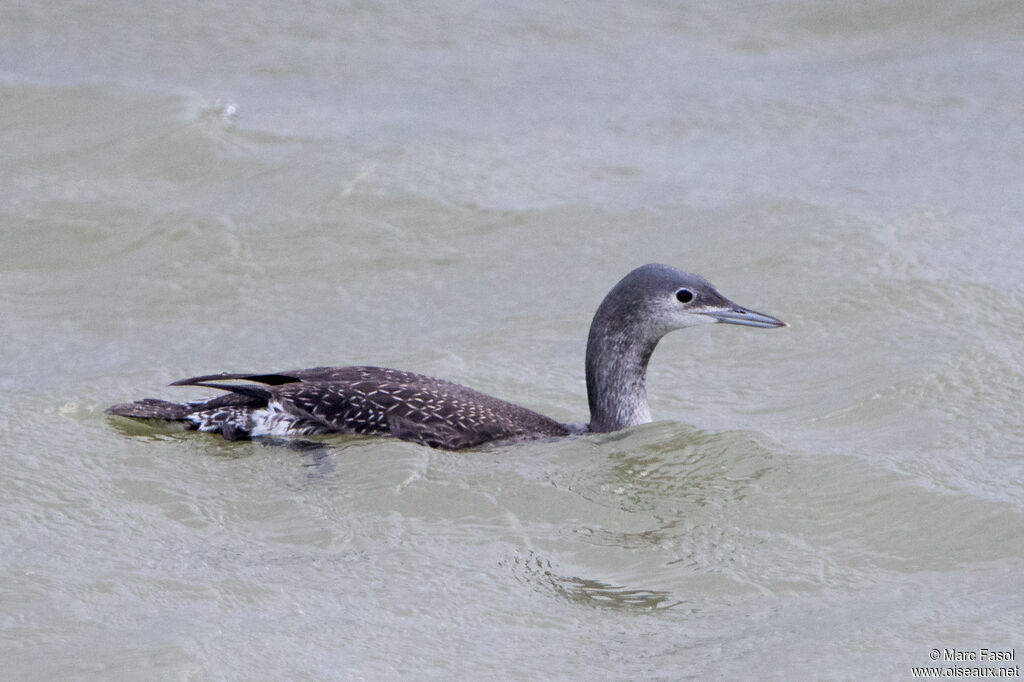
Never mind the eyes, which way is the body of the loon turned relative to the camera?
to the viewer's right
